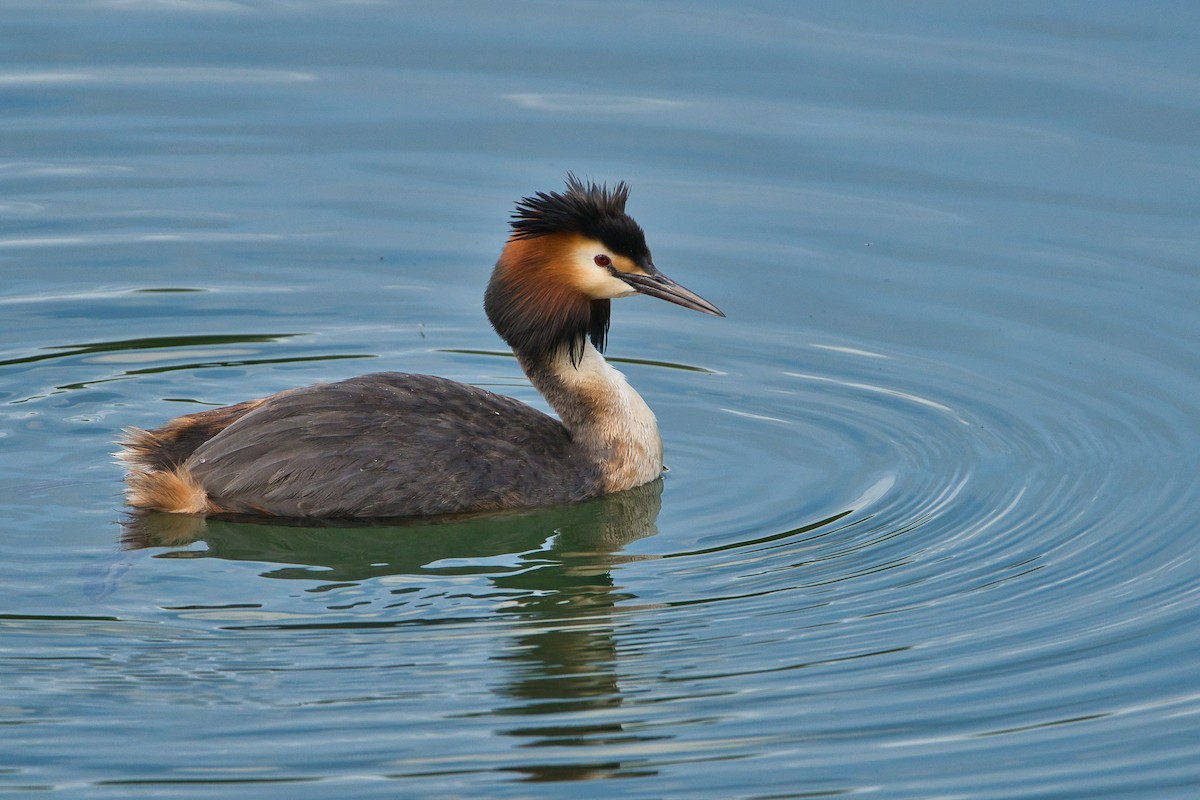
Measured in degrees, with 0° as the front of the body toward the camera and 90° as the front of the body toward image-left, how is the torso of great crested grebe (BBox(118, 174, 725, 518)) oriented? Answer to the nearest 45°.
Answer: approximately 270°
